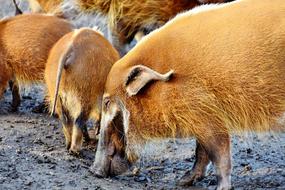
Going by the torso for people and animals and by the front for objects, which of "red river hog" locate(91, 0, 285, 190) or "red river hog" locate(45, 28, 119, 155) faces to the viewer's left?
"red river hog" locate(91, 0, 285, 190)

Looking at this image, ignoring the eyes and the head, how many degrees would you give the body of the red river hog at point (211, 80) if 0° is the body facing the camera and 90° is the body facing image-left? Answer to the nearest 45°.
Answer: approximately 90°

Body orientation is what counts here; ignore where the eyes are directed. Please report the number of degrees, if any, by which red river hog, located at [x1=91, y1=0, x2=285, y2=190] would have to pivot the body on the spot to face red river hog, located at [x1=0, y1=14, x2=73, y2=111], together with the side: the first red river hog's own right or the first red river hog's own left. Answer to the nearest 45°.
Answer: approximately 45° to the first red river hog's own right

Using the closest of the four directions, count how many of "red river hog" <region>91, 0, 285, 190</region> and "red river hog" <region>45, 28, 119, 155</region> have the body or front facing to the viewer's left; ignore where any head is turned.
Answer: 1
